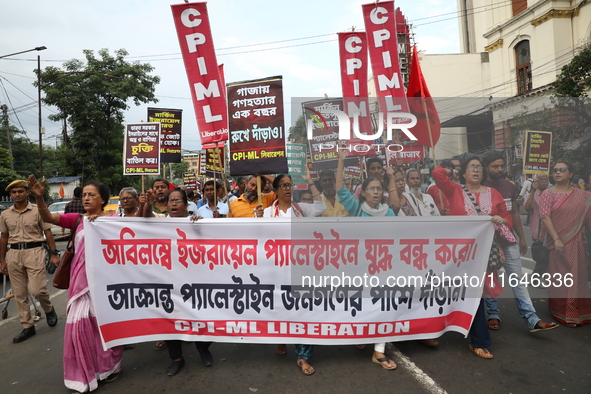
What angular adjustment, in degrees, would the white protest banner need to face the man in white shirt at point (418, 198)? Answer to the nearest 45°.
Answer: approximately 135° to its left

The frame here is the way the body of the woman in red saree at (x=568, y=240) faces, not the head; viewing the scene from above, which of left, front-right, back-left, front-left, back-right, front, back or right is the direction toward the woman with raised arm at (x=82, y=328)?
front-right

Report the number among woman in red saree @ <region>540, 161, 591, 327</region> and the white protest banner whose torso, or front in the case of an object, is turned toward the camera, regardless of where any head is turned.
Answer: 2

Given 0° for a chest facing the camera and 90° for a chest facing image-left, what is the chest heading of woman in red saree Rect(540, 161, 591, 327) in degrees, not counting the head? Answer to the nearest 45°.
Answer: approximately 0°

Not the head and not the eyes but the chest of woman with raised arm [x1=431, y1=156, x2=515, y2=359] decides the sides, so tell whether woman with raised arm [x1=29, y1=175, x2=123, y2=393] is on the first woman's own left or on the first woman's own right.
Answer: on the first woman's own right
